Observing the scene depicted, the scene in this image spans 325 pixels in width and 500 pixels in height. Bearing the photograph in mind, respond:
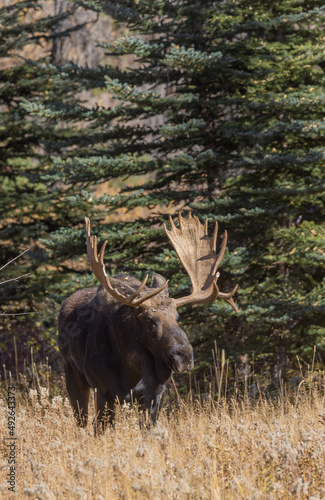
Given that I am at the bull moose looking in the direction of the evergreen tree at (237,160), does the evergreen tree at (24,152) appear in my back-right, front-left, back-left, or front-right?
front-left

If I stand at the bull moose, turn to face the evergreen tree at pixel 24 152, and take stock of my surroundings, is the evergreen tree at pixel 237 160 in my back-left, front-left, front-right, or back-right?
front-right

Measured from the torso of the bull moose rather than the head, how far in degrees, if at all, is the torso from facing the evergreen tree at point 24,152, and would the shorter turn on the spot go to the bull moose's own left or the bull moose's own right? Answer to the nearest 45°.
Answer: approximately 135° to the bull moose's own left

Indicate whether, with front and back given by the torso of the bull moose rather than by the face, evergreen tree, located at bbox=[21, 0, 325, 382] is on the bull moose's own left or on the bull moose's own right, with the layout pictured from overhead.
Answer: on the bull moose's own left

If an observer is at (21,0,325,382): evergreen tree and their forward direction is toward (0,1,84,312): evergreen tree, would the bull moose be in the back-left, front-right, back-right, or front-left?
back-left

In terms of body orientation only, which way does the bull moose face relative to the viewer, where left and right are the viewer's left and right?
facing the viewer and to the right of the viewer

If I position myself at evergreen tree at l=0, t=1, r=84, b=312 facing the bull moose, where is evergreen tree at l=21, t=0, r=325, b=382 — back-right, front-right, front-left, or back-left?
front-left
